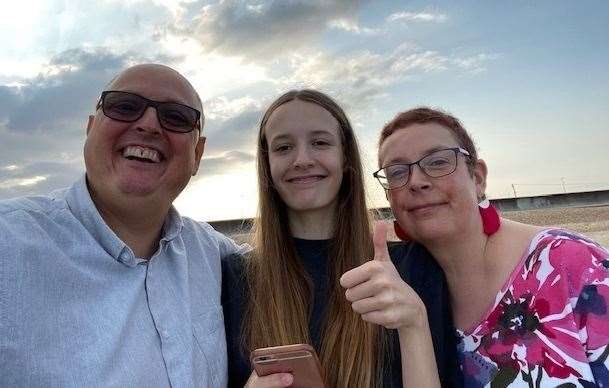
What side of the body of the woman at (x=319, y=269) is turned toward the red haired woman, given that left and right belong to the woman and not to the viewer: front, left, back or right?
left

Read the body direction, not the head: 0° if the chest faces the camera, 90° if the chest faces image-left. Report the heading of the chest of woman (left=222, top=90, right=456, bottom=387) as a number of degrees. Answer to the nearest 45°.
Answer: approximately 0°

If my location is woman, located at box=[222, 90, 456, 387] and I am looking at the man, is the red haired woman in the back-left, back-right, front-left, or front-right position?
back-left

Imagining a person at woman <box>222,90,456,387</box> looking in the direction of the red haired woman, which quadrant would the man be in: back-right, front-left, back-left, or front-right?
back-right
